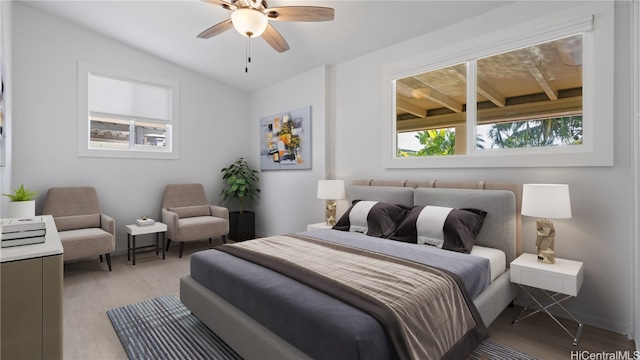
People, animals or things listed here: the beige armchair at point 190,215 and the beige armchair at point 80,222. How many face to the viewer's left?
0

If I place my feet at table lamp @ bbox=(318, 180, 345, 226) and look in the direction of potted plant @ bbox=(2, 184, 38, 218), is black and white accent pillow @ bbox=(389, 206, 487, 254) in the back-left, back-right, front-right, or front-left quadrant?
back-left

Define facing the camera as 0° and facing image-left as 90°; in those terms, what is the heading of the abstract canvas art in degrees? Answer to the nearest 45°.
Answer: approximately 45°

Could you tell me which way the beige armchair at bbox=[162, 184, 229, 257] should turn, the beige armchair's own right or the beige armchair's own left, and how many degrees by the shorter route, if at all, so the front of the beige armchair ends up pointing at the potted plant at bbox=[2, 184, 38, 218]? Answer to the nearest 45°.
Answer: approximately 90° to the beige armchair's own right

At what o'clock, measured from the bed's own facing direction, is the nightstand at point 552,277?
The nightstand is roughly at 7 o'clock from the bed.

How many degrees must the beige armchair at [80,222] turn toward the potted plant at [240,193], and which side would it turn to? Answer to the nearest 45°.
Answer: approximately 45° to its left

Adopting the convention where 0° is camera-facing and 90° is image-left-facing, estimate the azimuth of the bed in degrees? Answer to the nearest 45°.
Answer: approximately 45°

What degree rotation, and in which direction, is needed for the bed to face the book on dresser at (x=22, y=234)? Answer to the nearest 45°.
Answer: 0° — it already faces it

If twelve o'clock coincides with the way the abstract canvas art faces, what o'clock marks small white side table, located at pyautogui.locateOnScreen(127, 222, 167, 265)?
The small white side table is roughly at 1 o'clock from the abstract canvas art.

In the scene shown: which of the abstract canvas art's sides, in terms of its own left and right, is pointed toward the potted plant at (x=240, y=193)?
right
